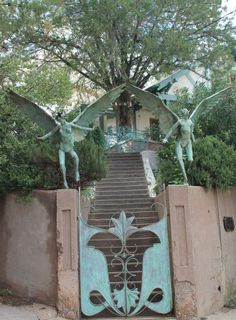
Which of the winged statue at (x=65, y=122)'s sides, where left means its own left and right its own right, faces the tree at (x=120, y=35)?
back

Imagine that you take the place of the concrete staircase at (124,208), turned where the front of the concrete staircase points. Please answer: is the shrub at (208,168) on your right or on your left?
on your left

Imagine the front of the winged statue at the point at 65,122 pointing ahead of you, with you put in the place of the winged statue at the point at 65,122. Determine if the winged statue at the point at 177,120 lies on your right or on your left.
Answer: on your left

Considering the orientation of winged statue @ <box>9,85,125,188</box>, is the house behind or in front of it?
behind

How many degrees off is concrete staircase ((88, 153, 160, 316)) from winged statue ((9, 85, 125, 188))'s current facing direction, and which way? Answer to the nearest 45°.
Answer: approximately 135° to its left

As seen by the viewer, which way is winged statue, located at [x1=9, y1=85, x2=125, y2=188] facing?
toward the camera

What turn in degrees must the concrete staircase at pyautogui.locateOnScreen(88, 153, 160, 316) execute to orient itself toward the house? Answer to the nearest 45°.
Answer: approximately 180°

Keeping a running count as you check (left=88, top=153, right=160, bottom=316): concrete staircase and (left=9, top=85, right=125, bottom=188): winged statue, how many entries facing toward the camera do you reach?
2

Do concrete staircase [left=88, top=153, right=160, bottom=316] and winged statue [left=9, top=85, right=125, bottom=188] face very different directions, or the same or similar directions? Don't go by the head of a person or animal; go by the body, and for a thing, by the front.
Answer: same or similar directions

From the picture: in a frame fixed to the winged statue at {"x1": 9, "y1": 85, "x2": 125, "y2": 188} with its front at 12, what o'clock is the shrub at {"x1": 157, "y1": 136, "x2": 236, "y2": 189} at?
The shrub is roughly at 9 o'clock from the winged statue.

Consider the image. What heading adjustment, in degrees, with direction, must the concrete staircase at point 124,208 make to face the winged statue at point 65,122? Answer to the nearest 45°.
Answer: approximately 45° to its right

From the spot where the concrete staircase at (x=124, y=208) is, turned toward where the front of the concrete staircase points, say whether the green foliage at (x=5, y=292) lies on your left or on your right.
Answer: on your right
